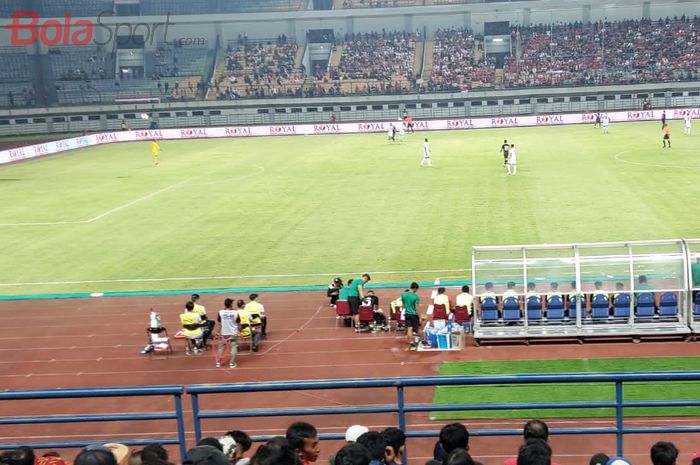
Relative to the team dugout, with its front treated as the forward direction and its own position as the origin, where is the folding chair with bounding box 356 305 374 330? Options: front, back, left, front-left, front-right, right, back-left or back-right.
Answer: left

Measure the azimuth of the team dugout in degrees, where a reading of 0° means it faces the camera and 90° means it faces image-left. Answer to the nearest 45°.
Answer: approximately 180°

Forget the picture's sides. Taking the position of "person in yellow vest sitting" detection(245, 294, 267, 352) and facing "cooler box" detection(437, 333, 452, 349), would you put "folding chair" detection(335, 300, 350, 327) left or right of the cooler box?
left

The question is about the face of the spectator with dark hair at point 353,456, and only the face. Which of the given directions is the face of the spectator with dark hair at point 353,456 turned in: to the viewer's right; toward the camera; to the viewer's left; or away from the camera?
away from the camera

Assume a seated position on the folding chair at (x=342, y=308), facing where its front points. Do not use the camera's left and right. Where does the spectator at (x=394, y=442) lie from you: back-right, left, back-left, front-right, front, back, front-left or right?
back

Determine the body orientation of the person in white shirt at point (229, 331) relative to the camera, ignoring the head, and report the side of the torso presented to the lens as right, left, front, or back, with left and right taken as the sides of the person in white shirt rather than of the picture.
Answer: back

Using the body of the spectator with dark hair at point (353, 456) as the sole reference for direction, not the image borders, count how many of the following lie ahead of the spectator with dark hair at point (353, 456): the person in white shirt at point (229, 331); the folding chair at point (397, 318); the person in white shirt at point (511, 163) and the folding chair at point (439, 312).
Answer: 4

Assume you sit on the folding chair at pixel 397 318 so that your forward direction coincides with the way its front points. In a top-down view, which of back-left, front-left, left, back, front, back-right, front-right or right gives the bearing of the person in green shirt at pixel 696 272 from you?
right

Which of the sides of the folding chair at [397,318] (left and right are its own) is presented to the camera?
back

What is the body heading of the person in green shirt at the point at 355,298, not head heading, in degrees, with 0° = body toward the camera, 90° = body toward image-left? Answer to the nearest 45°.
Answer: approximately 270°

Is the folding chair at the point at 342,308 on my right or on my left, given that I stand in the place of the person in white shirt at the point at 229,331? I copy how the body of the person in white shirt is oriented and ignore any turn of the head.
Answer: on my right

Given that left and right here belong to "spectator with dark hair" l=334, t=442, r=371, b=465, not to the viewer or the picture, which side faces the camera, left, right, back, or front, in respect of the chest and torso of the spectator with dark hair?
back

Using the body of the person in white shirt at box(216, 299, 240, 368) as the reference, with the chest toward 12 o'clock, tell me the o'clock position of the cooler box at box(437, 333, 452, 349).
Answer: The cooler box is roughly at 3 o'clock from the person in white shirt.

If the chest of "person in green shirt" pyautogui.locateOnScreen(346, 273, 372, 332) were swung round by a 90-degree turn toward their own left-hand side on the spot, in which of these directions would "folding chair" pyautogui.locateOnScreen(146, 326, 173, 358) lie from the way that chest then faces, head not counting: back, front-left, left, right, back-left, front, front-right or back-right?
left

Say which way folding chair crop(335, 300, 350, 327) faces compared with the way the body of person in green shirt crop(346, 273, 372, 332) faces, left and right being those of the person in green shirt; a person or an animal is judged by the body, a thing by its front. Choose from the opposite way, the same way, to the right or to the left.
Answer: to the left

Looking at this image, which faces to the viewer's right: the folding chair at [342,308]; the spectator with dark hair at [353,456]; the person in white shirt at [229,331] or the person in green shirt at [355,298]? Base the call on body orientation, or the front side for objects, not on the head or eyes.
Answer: the person in green shirt

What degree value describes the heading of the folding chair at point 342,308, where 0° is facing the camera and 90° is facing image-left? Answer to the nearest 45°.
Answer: approximately 180°
